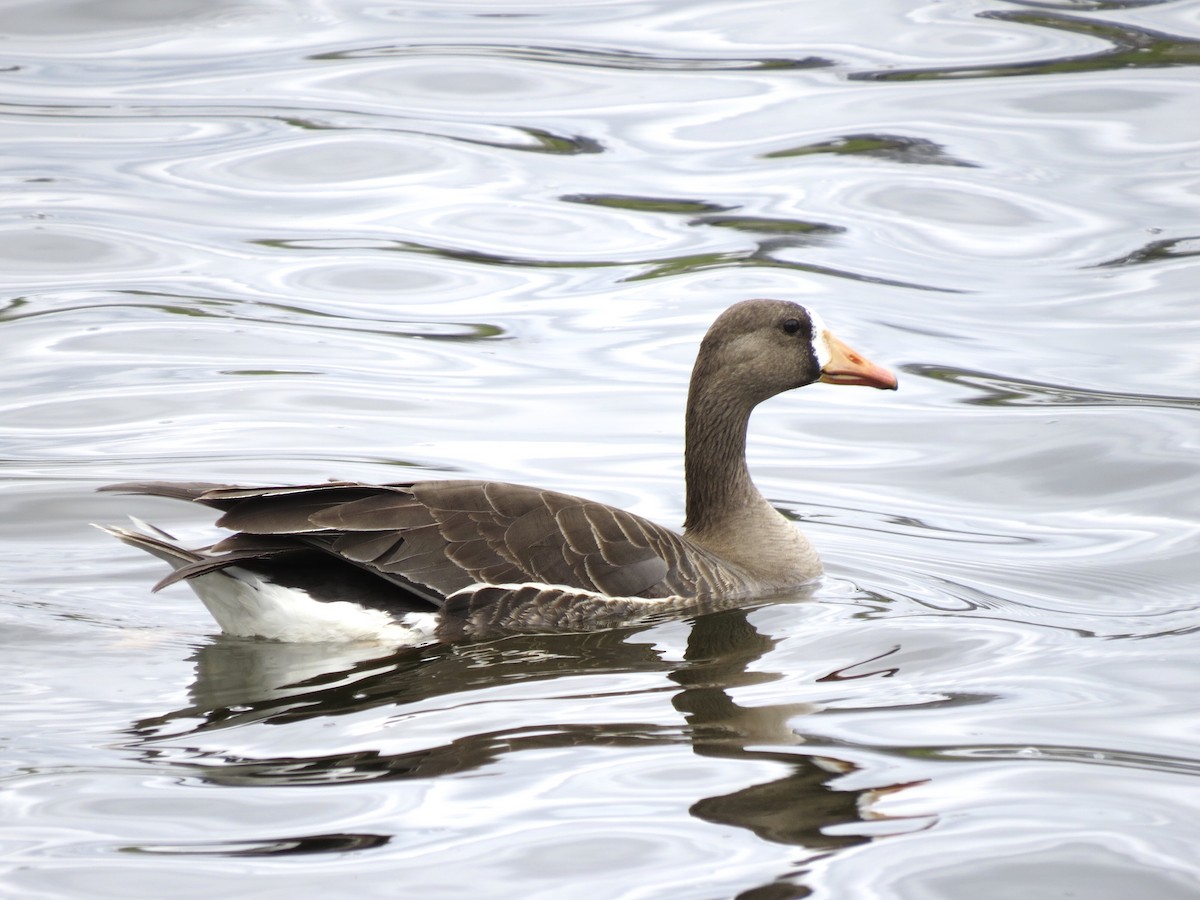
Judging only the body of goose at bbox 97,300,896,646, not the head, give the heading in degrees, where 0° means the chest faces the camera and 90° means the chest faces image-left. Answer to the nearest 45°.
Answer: approximately 270°
